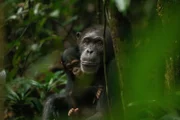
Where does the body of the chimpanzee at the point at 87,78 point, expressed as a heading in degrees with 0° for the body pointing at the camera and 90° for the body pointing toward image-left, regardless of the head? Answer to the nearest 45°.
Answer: approximately 0°
